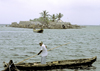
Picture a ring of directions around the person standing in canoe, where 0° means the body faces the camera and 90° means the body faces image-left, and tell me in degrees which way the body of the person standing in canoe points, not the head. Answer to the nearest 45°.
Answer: approximately 90°
